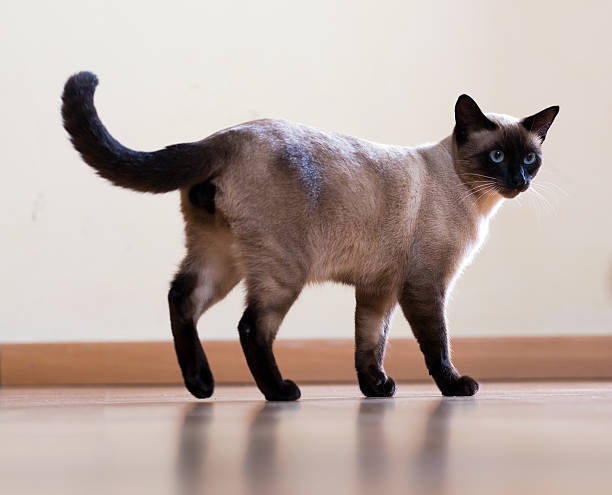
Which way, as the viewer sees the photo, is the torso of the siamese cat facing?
to the viewer's right
